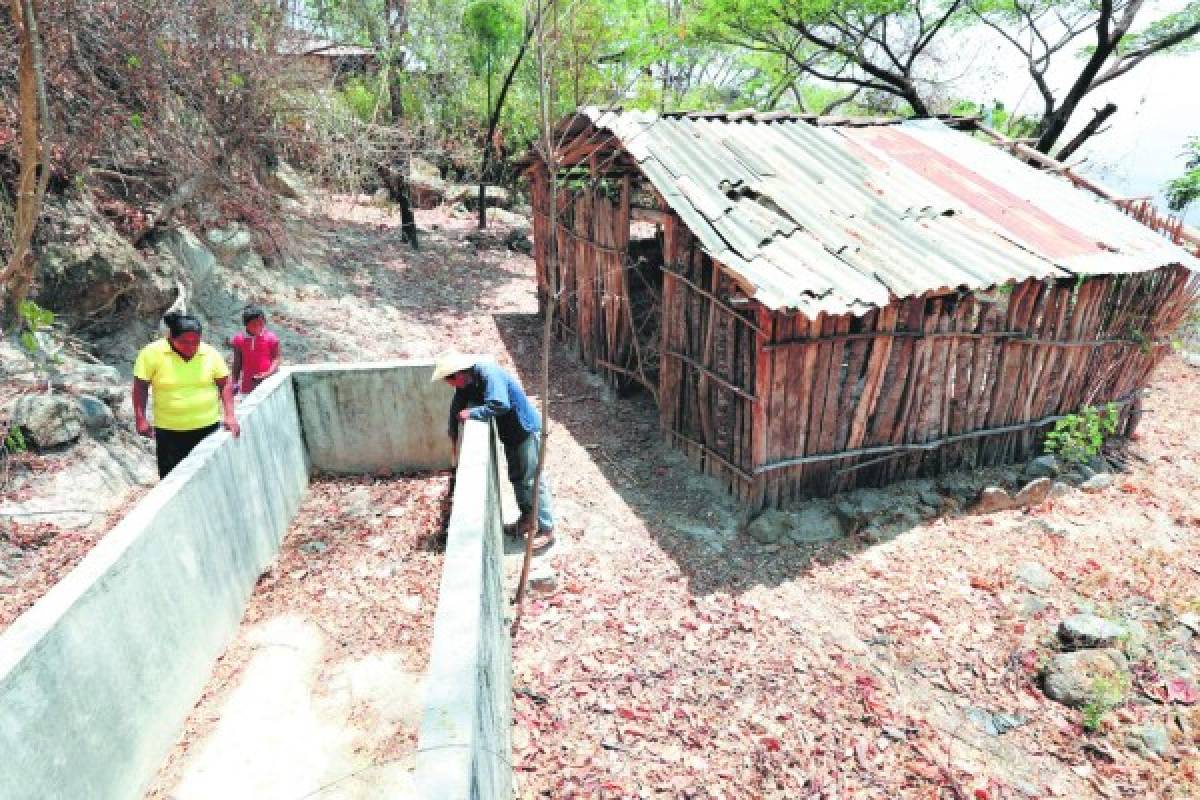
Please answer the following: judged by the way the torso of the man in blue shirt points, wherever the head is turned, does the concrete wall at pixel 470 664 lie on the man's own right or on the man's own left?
on the man's own left

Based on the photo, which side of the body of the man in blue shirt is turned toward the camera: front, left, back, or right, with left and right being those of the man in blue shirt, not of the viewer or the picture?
left

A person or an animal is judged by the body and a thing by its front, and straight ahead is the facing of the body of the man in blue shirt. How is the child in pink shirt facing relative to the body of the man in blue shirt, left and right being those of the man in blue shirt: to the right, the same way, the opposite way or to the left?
to the left

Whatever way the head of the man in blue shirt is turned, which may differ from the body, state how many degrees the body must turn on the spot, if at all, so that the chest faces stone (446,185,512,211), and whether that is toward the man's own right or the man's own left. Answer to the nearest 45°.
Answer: approximately 90° to the man's own right

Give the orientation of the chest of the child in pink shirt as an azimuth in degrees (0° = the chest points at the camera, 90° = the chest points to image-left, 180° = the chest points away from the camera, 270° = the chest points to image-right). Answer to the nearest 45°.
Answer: approximately 0°

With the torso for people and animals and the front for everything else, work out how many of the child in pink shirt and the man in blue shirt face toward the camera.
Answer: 1

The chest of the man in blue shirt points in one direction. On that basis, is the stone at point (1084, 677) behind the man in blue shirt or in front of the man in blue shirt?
behind

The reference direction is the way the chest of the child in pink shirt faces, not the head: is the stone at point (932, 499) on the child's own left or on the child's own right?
on the child's own left

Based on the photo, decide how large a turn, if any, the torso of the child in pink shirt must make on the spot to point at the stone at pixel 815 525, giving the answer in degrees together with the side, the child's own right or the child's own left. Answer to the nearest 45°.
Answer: approximately 45° to the child's own left
